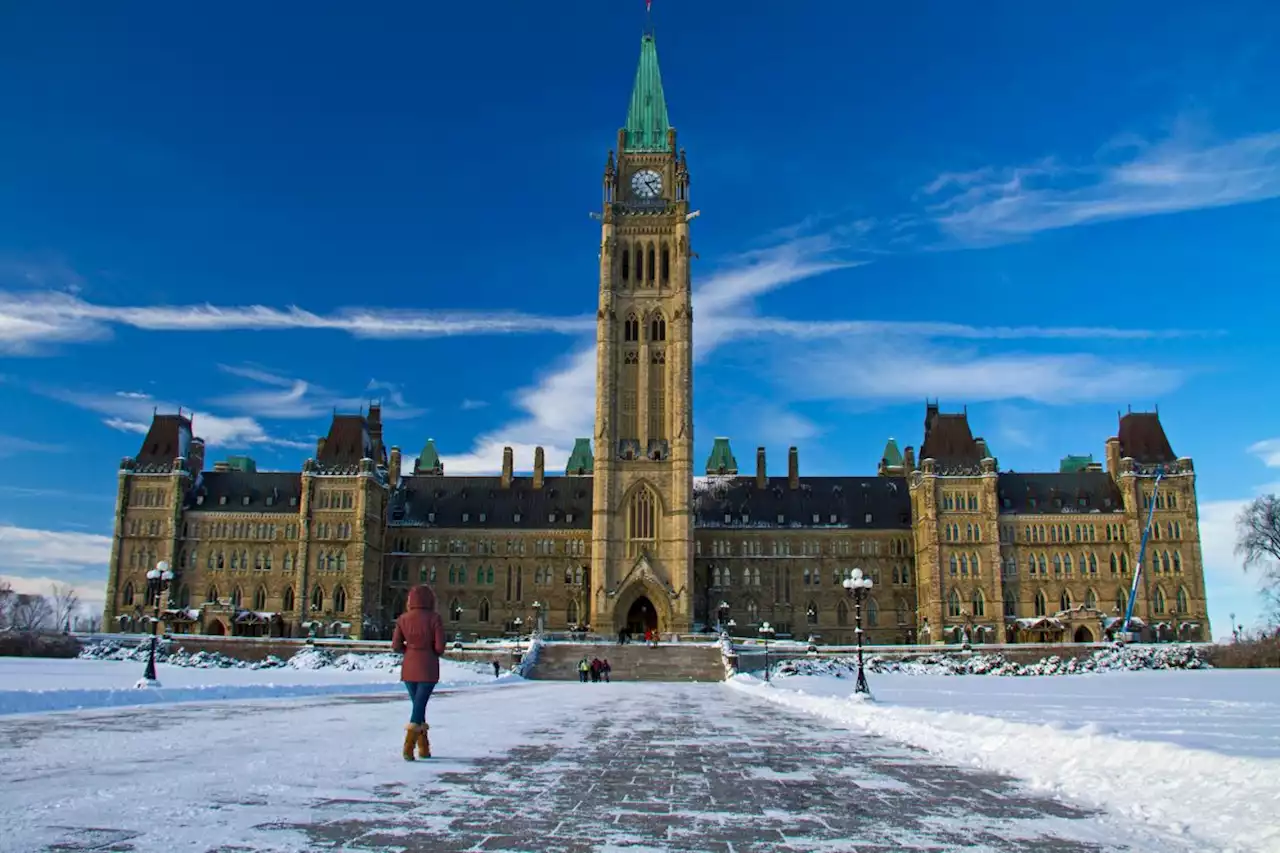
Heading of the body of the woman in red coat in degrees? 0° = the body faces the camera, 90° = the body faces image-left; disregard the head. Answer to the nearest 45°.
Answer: approximately 180°

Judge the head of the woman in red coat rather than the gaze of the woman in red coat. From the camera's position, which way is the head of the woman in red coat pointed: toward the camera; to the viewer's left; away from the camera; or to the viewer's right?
away from the camera
